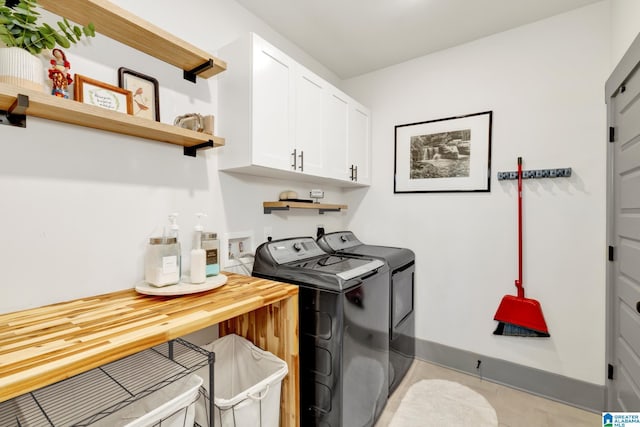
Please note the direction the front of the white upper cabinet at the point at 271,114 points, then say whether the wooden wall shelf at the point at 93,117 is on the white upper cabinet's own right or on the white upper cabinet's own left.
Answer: on the white upper cabinet's own right

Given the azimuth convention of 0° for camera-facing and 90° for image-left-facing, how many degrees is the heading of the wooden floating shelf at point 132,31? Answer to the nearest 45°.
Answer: approximately 315°

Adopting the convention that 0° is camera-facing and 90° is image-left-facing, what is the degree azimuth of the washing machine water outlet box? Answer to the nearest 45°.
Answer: approximately 315°

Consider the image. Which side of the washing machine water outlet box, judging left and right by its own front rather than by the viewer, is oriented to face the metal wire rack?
right
